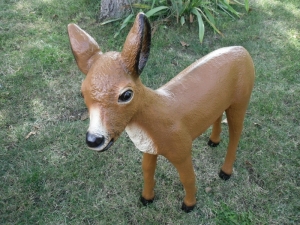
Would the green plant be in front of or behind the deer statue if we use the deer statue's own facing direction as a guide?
behind

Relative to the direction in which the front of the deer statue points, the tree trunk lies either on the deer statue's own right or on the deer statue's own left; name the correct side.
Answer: on the deer statue's own right

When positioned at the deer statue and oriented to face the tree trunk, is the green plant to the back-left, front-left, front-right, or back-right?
front-right

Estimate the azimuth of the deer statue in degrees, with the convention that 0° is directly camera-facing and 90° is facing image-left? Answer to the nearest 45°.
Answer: approximately 45°
